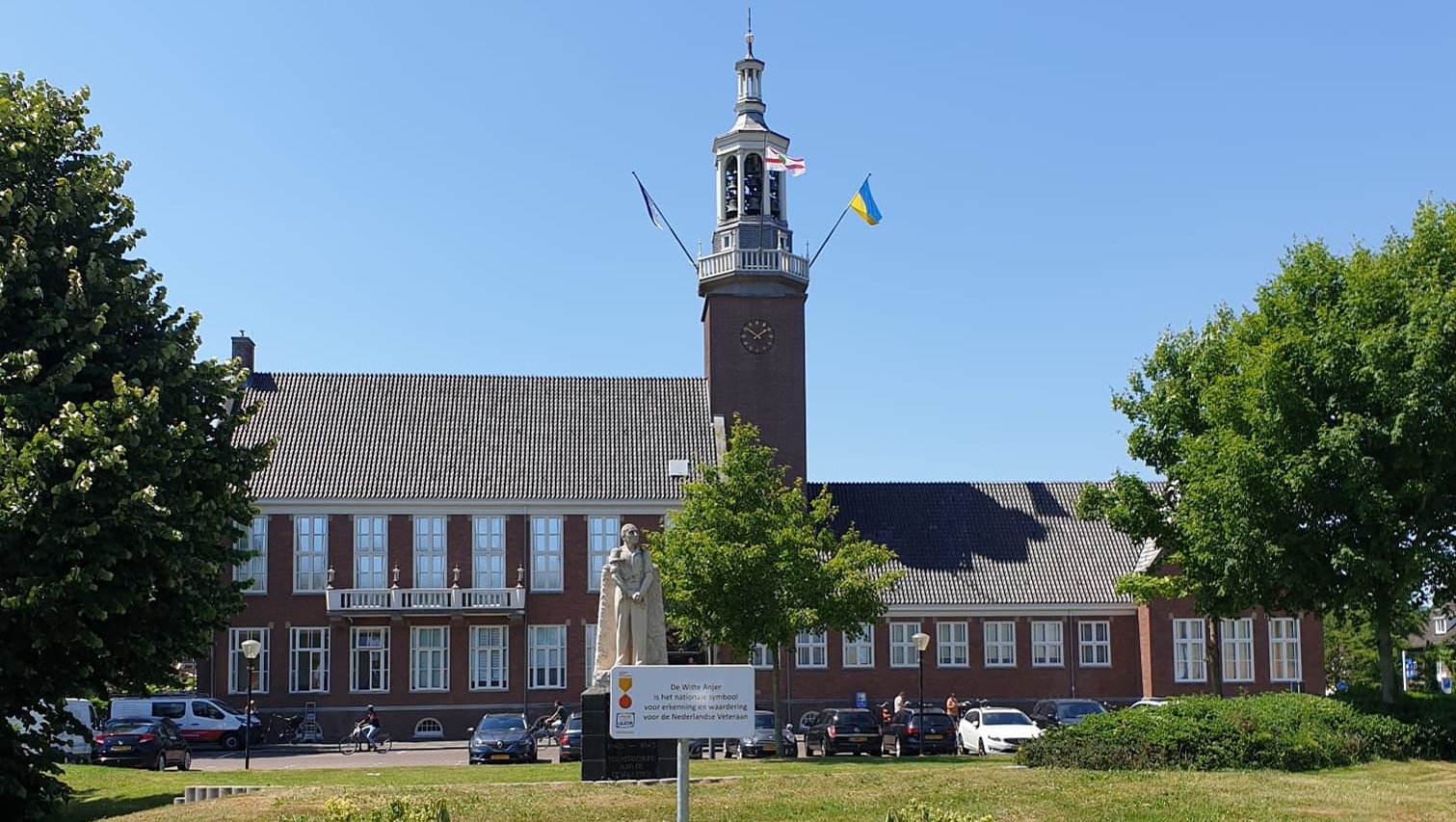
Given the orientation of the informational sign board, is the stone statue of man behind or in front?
behind

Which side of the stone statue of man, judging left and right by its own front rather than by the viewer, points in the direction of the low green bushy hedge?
left

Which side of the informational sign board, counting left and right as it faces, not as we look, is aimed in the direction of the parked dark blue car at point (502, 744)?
back

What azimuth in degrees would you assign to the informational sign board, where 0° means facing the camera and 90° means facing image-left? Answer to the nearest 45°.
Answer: approximately 0°

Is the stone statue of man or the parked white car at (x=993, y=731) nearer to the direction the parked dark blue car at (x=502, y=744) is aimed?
the stone statue of man

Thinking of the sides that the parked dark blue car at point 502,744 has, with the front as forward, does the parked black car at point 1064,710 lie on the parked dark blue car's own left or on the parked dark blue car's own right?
on the parked dark blue car's own left

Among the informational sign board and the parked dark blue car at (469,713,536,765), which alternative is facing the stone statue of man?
the parked dark blue car

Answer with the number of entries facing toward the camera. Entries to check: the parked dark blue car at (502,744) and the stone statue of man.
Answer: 2

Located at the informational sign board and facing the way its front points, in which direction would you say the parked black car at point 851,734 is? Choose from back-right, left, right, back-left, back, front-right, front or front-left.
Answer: back

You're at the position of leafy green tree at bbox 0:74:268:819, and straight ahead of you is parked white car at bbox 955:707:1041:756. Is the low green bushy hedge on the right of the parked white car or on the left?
right

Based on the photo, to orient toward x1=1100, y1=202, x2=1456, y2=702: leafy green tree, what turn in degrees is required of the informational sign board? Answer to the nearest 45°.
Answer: approximately 135° to its left
